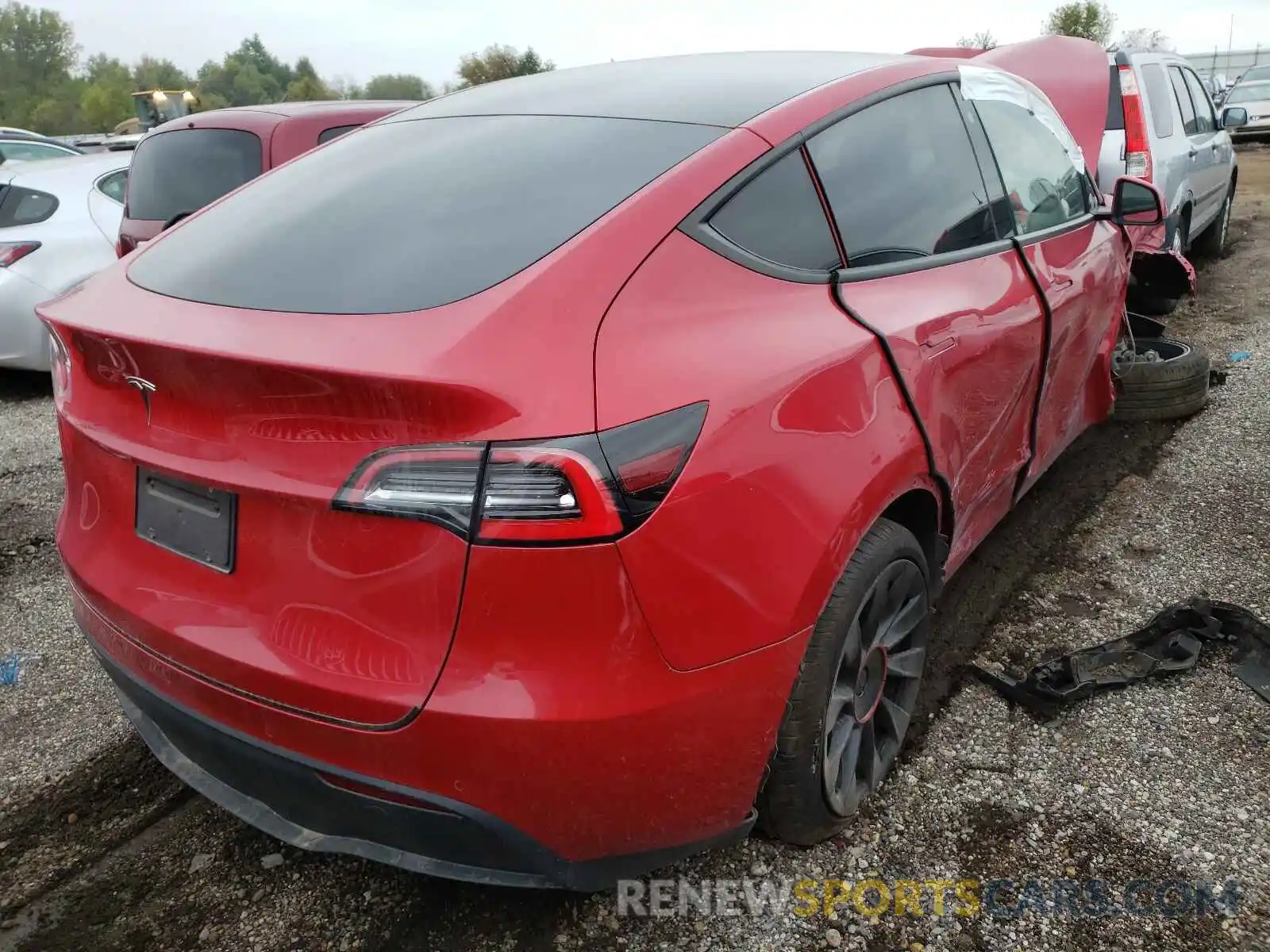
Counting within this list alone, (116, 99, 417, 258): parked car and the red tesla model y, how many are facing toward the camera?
0

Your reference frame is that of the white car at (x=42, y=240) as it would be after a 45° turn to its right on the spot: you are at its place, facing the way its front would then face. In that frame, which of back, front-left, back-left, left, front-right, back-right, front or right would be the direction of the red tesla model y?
right

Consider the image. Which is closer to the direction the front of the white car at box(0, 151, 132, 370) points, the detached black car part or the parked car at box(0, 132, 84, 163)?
the parked car

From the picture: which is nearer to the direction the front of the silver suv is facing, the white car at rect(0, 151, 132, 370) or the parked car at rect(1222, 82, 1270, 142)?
the parked car

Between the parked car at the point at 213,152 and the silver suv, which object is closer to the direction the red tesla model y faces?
the silver suv

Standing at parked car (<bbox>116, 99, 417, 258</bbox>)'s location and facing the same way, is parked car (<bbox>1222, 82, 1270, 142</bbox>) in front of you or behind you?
in front

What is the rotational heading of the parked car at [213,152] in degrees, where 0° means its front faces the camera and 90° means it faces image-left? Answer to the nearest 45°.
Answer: approximately 225°

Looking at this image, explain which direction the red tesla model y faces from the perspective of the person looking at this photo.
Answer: facing away from the viewer and to the right of the viewer

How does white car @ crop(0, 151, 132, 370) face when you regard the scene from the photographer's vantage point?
facing away from the viewer and to the right of the viewer

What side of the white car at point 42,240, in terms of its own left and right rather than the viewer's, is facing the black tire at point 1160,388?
right

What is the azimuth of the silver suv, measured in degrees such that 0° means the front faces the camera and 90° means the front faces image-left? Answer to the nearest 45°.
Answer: approximately 225°

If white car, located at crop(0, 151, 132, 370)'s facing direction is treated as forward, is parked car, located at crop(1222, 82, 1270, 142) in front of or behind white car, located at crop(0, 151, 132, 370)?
in front

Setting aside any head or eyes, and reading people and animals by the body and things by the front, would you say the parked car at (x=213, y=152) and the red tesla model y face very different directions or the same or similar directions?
same or similar directions
